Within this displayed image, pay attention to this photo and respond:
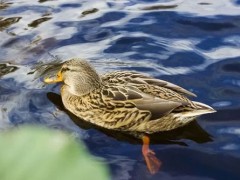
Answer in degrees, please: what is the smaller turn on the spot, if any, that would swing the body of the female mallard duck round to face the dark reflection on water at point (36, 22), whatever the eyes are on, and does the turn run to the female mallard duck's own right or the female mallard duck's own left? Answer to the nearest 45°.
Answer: approximately 45° to the female mallard duck's own right

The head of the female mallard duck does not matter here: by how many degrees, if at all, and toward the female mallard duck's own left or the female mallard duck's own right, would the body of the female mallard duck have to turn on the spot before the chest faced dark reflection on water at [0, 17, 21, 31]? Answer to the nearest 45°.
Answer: approximately 45° to the female mallard duck's own right

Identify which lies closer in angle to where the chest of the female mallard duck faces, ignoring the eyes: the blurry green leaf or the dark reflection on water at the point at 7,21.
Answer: the dark reflection on water

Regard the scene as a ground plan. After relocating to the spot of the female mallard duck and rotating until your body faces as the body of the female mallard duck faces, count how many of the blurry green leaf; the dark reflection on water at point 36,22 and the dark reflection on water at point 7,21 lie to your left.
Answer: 1

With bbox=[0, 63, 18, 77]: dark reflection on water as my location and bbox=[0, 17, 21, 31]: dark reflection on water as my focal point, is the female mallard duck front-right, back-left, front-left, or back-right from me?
back-right

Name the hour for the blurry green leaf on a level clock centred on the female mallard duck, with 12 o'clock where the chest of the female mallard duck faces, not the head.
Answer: The blurry green leaf is roughly at 9 o'clock from the female mallard duck.

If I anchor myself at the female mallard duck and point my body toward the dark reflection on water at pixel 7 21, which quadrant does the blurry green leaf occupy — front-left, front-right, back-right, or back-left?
back-left

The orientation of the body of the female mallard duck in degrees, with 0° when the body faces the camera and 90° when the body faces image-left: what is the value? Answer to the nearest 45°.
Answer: approximately 90°

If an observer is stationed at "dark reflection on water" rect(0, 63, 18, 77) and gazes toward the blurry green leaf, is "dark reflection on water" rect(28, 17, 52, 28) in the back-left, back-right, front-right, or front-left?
back-left

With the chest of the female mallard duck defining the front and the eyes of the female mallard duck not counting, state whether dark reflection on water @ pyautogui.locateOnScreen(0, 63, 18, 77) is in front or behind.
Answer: in front
